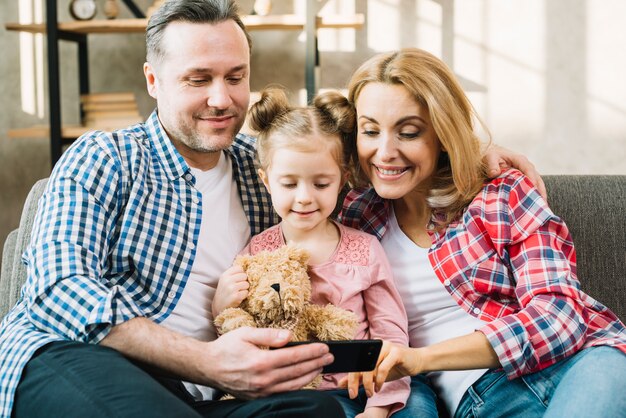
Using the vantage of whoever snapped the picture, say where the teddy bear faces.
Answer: facing the viewer

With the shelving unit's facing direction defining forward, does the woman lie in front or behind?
in front

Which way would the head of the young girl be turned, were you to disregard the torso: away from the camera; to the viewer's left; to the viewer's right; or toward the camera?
toward the camera

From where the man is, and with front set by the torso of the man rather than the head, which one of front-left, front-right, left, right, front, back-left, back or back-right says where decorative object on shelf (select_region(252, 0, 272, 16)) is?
back-left

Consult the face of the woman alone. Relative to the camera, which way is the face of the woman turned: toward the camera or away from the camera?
toward the camera

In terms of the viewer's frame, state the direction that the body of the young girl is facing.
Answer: toward the camera

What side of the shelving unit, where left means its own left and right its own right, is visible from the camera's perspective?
front

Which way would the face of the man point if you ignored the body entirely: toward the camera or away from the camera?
toward the camera

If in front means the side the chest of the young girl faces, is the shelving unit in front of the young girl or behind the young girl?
behind
